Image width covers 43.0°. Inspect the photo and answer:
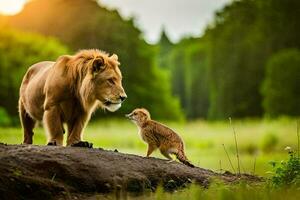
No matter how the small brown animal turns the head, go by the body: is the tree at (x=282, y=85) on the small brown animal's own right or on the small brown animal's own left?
on the small brown animal's own right

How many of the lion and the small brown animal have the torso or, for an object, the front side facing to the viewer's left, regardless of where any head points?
1

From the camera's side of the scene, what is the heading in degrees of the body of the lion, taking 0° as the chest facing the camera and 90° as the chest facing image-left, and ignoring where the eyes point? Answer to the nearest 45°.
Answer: approximately 315°

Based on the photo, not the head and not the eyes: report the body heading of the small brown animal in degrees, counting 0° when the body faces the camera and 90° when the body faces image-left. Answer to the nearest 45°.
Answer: approximately 90°
